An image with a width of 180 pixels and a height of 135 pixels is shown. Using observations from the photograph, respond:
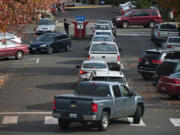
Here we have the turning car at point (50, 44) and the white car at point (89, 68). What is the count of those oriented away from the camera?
1

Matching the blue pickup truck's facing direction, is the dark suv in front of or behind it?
in front

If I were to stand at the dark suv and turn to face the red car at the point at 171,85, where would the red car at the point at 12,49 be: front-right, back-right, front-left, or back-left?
back-right

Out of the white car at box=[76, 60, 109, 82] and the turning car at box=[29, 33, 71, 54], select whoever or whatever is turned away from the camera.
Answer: the white car

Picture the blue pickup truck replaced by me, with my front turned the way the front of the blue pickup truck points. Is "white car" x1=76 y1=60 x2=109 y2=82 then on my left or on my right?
on my left

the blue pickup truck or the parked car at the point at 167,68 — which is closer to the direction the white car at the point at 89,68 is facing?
the parked car

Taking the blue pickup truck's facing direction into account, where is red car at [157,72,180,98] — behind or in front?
in front

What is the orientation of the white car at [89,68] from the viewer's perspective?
away from the camera
